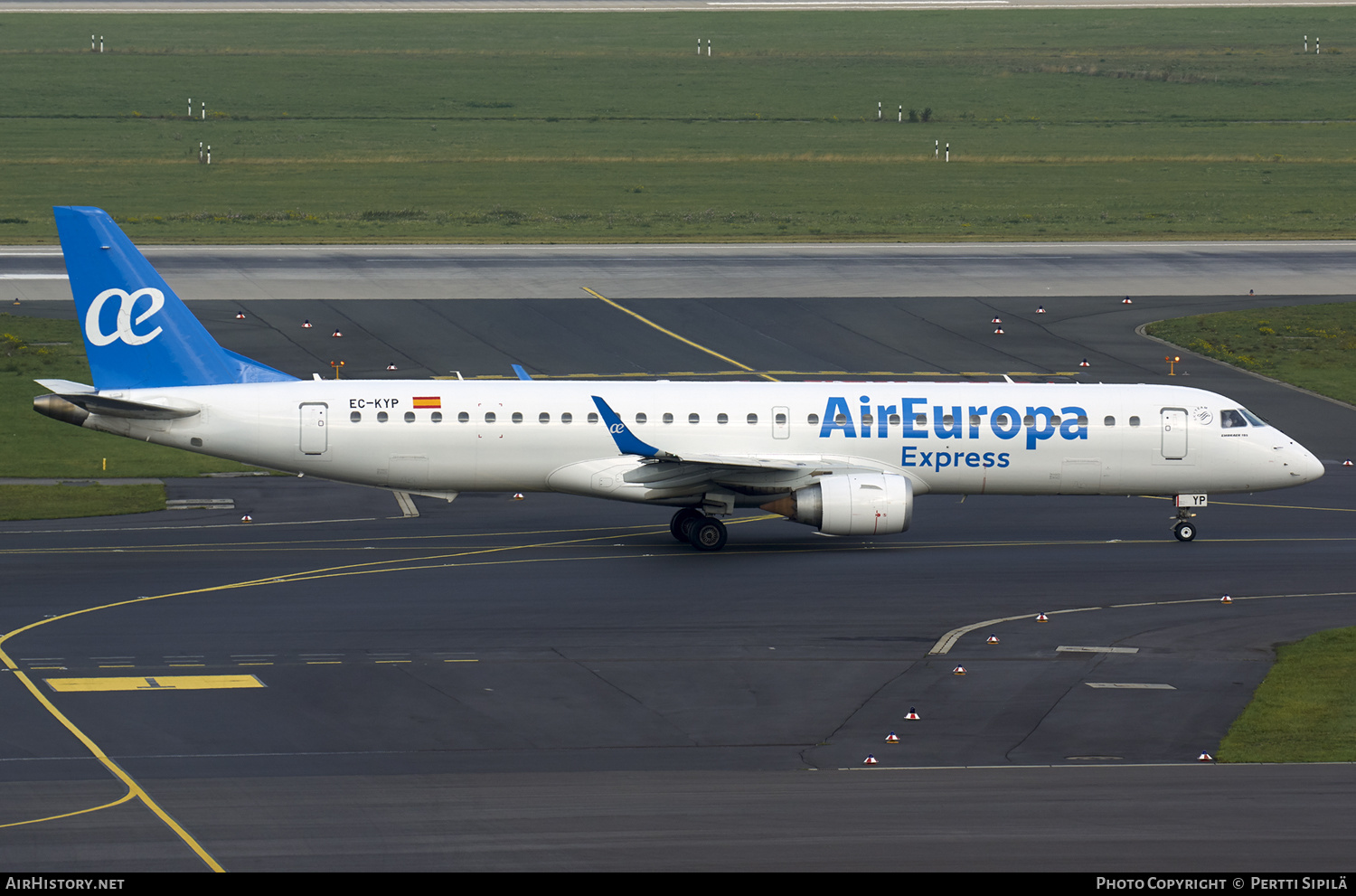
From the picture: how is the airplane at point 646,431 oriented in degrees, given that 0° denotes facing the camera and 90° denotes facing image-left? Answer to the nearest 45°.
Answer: approximately 270°
